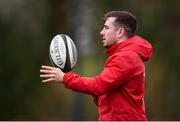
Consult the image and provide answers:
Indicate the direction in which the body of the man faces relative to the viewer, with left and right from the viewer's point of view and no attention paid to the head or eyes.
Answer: facing to the left of the viewer

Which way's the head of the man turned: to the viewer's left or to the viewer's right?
to the viewer's left
